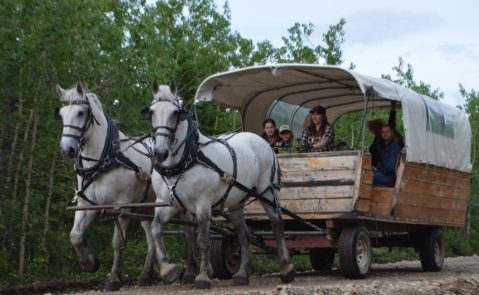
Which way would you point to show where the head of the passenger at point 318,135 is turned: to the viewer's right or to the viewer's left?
to the viewer's left

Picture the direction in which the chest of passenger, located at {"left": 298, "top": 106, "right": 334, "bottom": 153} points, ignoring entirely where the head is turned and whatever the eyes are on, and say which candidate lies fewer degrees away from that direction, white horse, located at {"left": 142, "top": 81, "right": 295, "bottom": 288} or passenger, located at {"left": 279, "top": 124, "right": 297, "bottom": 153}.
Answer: the white horse

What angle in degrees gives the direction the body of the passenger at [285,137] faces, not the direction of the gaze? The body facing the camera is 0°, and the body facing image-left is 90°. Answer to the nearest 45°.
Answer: approximately 45°

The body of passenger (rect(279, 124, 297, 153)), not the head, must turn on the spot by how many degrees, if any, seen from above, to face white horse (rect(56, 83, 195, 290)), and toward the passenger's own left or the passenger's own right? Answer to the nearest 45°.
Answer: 0° — they already face it

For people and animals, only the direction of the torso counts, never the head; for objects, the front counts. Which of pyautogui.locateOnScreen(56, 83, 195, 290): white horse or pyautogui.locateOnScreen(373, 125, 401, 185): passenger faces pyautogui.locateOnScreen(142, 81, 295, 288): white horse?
the passenger

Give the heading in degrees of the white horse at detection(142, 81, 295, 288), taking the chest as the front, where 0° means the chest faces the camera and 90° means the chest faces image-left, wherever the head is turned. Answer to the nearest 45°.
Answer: approximately 45°
